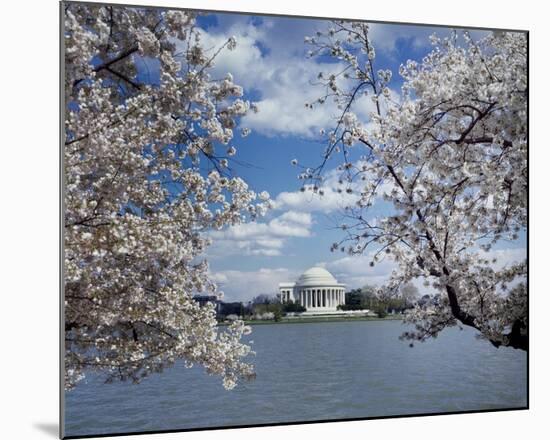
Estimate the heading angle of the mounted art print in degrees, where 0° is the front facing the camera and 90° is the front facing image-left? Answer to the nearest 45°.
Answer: approximately 315°
